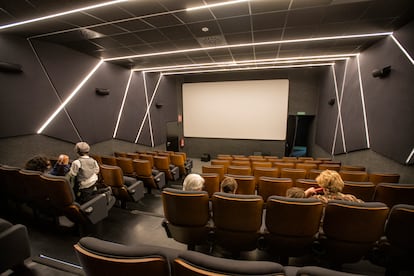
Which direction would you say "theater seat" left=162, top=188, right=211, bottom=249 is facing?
away from the camera

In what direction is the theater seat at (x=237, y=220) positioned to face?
away from the camera

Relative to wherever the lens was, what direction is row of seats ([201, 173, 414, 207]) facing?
facing away from the viewer

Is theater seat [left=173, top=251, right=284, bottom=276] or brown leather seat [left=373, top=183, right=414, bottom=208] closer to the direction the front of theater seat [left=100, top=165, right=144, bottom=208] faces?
the brown leather seat

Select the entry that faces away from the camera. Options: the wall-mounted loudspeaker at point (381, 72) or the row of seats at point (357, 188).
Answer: the row of seats

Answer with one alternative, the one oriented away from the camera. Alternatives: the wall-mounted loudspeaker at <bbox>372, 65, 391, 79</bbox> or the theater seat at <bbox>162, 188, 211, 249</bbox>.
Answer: the theater seat

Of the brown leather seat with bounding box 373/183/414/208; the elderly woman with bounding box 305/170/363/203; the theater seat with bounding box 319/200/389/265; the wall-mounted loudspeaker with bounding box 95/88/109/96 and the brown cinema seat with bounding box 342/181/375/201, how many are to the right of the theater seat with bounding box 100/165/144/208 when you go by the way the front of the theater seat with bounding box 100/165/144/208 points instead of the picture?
4

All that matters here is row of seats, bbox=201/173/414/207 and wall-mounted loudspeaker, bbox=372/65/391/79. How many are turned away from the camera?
1

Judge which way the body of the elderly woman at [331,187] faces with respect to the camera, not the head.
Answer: away from the camera
